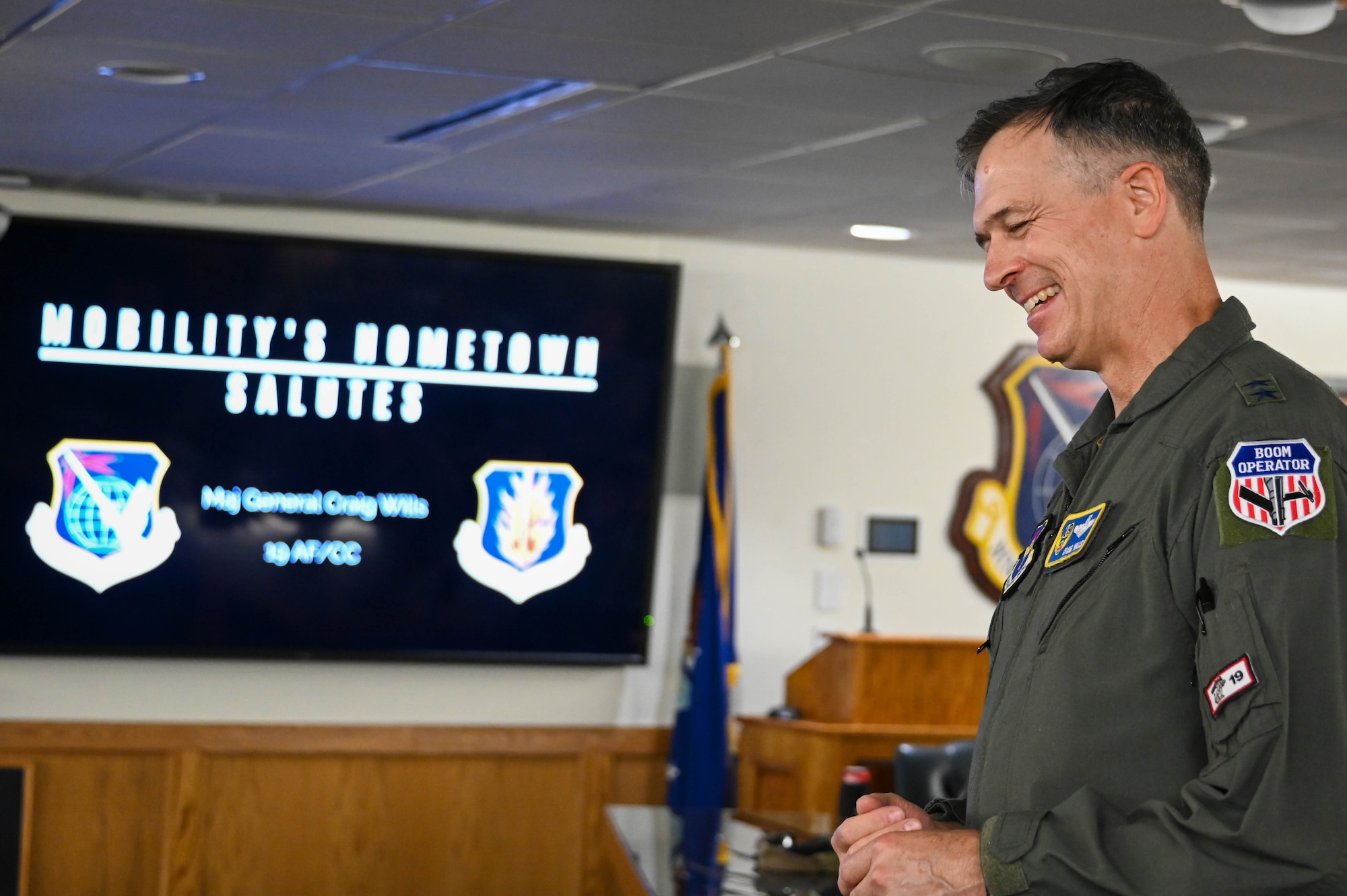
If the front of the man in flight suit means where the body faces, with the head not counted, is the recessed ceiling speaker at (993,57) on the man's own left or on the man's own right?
on the man's own right

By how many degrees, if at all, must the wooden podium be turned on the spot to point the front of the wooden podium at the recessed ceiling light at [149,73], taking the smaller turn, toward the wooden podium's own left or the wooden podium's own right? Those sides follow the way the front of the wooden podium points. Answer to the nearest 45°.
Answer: approximately 90° to the wooden podium's own right

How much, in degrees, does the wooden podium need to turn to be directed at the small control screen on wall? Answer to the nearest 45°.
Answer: approximately 135° to its left

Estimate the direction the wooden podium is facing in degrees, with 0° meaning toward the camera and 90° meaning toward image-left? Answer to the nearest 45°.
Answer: approximately 315°

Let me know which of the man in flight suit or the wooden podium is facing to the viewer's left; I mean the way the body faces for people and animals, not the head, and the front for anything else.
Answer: the man in flight suit

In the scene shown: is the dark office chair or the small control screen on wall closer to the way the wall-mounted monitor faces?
the dark office chair

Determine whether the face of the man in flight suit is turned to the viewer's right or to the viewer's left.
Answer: to the viewer's left

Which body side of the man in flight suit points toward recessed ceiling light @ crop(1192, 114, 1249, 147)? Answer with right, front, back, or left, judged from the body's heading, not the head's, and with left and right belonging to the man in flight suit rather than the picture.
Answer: right

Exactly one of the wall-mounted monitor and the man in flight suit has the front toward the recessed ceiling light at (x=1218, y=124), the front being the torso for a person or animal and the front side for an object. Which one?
the wall-mounted monitor

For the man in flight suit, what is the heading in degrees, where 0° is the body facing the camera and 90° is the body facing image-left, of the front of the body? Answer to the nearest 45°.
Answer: approximately 90°
